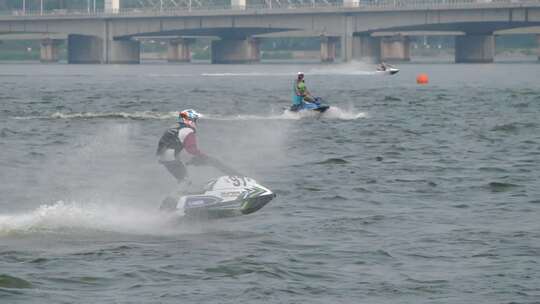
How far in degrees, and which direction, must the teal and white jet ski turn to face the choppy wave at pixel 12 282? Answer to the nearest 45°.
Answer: approximately 135° to its right

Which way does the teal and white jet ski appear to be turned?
to the viewer's right

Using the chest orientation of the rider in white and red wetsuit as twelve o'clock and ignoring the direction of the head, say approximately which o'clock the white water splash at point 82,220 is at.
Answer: The white water splash is roughly at 6 o'clock from the rider in white and red wetsuit.

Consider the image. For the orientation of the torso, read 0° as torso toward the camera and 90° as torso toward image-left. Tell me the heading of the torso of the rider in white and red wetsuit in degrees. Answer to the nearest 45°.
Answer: approximately 270°

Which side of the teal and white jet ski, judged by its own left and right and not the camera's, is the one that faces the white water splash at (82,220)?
back
